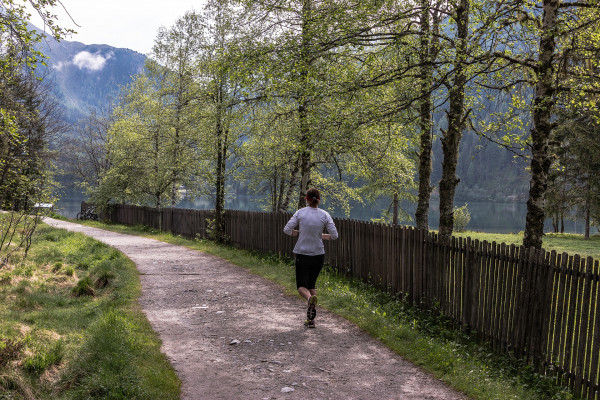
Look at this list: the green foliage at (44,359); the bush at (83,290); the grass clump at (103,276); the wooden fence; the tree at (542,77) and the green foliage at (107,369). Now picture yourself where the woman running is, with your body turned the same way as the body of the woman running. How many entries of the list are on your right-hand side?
2

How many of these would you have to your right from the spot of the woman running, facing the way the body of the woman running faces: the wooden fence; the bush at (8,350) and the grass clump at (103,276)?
1

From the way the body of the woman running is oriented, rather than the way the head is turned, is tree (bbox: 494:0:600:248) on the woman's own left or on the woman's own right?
on the woman's own right

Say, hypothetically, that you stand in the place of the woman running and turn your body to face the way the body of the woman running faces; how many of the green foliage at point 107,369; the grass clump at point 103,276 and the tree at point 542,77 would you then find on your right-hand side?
1

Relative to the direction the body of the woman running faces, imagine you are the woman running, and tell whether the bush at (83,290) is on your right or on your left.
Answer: on your left

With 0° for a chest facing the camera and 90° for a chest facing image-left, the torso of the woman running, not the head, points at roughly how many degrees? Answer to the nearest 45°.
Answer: approximately 180°

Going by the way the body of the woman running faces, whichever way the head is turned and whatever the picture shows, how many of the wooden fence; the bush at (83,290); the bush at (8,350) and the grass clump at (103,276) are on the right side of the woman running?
1

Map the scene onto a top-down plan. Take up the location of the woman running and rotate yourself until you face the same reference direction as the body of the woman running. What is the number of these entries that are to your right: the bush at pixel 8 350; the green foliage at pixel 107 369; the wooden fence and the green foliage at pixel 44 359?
1

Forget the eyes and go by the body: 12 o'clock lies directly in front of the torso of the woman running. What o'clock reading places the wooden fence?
The wooden fence is roughly at 3 o'clock from the woman running.
